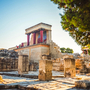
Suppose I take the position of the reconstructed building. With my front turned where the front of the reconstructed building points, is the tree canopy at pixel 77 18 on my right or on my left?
on my left

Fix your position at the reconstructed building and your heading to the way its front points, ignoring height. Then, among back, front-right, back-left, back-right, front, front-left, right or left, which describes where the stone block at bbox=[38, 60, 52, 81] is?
front-left

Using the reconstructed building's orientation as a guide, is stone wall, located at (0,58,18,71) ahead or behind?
ahead

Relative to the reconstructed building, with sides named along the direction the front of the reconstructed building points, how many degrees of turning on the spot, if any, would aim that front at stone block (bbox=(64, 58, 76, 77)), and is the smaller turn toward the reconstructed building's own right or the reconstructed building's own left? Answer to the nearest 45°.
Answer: approximately 45° to the reconstructed building's own left

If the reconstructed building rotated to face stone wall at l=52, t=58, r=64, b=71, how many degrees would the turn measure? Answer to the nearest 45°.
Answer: approximately 45° to its left

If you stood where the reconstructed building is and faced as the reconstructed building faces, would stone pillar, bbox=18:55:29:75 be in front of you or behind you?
in front

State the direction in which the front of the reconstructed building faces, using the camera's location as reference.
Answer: facing the viewer and to the left of the viewer
